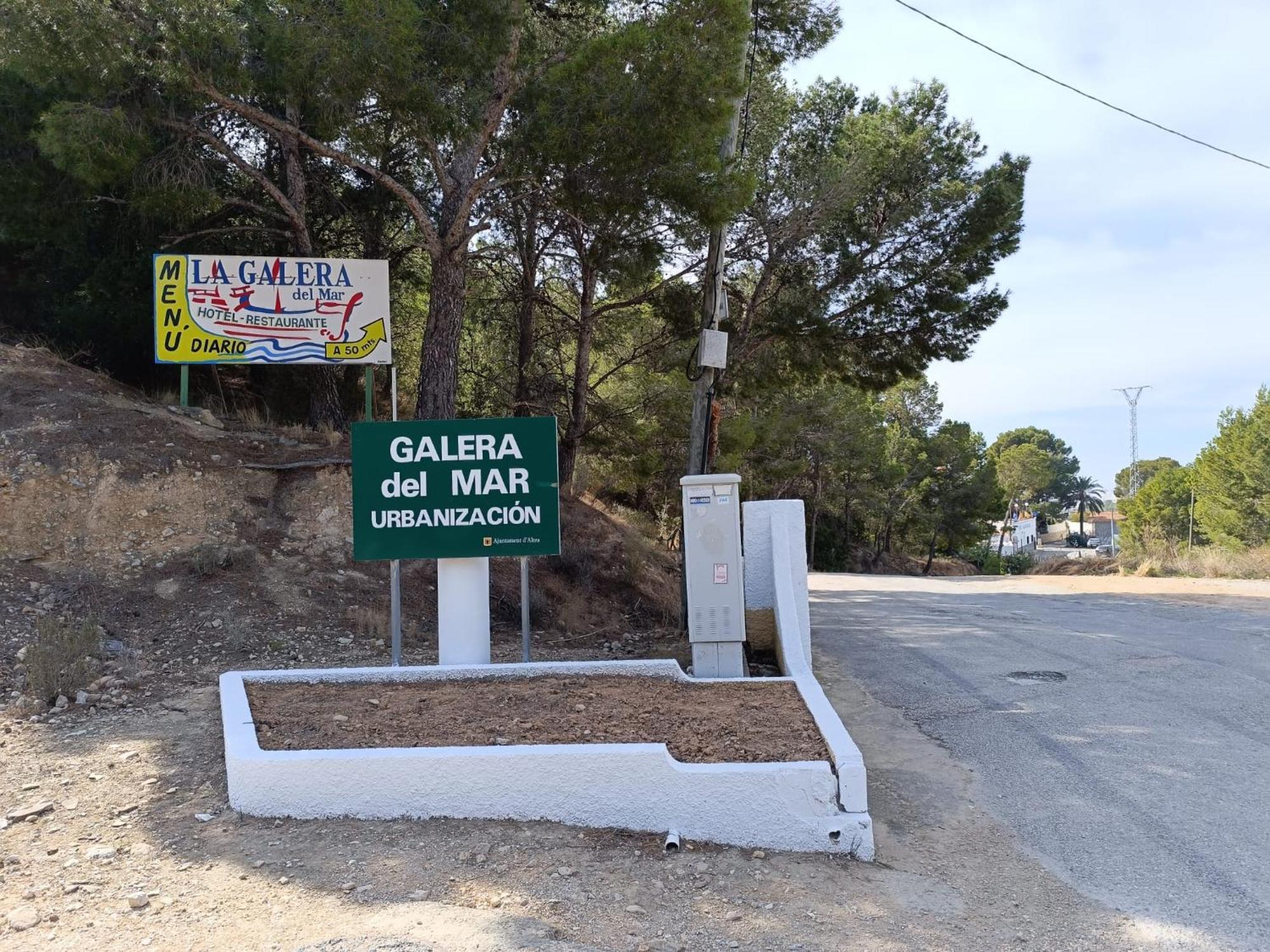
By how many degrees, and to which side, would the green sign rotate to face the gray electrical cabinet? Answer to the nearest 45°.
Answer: approximately 90° to its left

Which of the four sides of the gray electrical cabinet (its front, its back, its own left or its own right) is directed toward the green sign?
right

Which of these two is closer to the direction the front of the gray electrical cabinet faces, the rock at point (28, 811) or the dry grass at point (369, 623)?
the rock

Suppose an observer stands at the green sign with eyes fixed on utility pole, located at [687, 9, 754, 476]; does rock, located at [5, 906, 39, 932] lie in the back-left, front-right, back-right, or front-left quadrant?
back-right

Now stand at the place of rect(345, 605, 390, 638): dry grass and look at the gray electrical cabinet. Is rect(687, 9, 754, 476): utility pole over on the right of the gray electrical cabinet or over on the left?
left

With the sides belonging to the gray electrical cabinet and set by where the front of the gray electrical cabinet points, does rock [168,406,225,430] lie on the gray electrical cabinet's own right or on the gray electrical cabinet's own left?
on the gray electrical cabinet's own right

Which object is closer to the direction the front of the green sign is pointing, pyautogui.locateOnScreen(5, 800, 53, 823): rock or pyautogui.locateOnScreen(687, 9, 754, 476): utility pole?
the rock

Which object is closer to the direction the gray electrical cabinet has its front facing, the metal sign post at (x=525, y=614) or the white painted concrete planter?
the white painted concrete planter

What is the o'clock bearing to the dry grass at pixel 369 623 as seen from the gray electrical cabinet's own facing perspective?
The dry grass is roughly at 4 o'clock from the gray electrical cabinet.

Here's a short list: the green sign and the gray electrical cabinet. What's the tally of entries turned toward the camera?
2

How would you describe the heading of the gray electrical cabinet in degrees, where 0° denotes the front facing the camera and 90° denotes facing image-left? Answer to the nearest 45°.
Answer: approximately 0°

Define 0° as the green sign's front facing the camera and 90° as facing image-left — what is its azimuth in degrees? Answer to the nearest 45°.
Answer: approximately 0°
